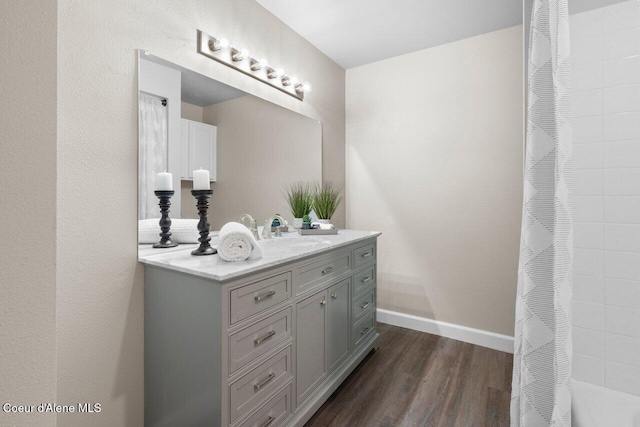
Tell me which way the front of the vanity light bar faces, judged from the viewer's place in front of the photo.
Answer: facing the viewer and to the right of the viewer

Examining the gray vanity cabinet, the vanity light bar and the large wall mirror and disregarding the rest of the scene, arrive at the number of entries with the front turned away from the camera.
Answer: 0

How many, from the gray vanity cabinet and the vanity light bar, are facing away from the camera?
0

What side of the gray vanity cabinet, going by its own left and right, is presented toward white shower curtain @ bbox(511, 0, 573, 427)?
front

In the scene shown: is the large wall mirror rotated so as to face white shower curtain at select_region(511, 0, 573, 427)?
yes

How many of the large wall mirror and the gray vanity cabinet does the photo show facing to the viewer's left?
0

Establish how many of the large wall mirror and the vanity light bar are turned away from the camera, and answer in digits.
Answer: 0

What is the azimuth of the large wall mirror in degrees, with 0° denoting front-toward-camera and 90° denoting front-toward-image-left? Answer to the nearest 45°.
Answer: approximately 315°
